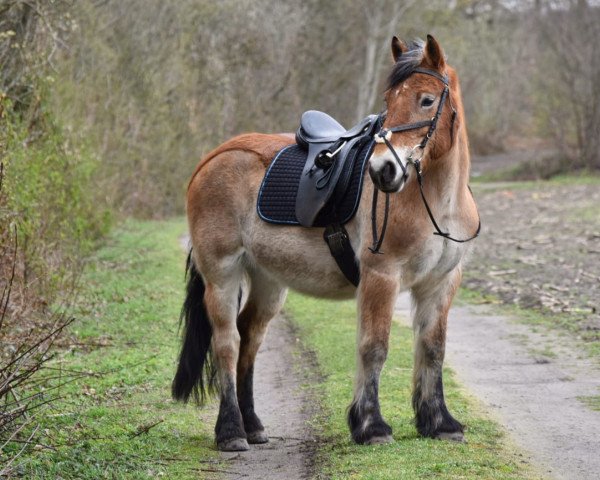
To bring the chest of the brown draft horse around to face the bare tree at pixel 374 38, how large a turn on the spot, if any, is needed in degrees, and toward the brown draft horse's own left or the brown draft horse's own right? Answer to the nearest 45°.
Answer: approximately 135° to the brown draft horse's own left

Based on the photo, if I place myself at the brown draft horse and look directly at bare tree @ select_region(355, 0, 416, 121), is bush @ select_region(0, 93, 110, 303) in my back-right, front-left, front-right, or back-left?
front-left

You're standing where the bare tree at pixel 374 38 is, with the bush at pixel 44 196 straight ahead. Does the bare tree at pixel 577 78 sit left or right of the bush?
left

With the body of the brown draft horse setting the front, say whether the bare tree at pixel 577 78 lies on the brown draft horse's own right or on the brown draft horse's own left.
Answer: on the brown draft horse's own left

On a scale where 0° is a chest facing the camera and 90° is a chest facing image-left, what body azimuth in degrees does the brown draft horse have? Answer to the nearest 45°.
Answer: approximately 315°

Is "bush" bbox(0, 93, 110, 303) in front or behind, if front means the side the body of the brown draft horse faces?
behind
